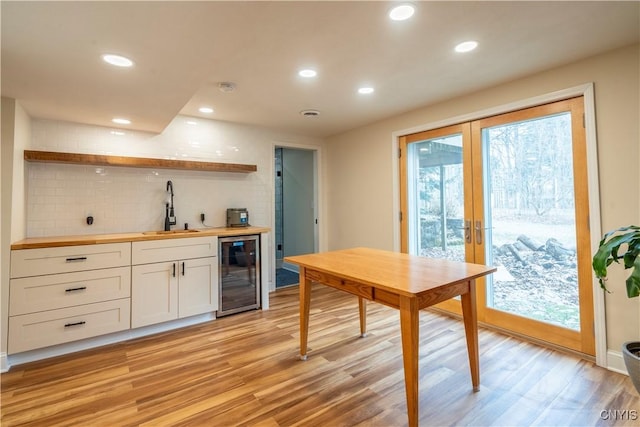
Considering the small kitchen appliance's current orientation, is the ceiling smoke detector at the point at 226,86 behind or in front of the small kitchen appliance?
in front

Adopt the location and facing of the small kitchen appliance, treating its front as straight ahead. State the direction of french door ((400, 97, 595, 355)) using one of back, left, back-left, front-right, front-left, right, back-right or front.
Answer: front-left

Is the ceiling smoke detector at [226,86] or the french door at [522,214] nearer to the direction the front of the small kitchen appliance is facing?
the ceiling smoke detector

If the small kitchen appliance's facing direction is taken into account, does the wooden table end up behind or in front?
in front

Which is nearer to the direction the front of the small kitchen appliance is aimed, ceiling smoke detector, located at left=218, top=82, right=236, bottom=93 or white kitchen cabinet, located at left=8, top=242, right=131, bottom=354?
the ceiling smoke detector

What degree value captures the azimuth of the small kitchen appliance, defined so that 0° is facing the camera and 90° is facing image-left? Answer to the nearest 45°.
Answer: approximately 0°

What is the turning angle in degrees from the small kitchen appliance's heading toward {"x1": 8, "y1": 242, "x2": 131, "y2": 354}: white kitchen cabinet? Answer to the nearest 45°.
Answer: approximately 45° to its right

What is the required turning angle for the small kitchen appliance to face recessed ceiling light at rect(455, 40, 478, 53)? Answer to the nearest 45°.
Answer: approximately 45° to its left

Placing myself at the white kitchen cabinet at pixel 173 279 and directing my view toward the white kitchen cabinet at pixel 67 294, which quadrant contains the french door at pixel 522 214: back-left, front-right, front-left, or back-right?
back-left

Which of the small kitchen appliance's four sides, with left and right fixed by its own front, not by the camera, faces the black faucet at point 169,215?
right

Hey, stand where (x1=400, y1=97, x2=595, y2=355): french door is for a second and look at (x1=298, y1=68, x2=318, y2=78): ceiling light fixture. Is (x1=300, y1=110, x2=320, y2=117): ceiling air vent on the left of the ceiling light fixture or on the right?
right

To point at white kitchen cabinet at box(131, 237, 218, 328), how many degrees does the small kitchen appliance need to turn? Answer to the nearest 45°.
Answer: approximately 45° to its right
